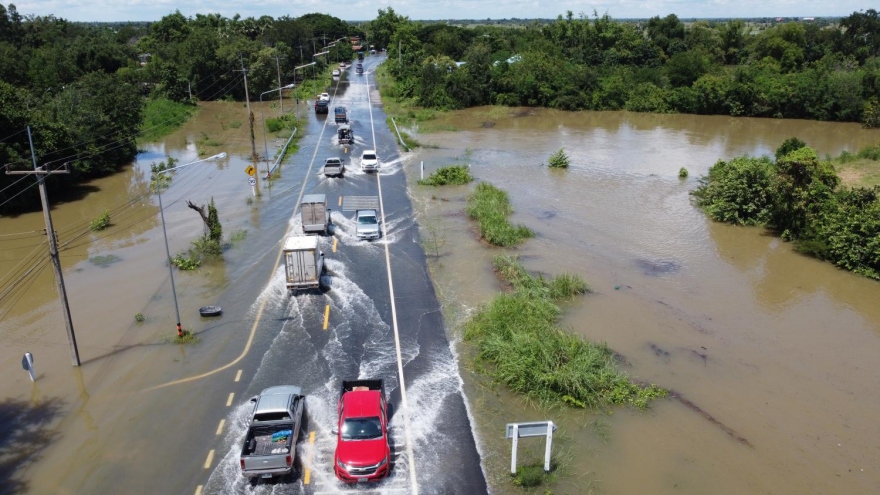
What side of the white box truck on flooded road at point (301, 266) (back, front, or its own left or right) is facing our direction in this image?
back

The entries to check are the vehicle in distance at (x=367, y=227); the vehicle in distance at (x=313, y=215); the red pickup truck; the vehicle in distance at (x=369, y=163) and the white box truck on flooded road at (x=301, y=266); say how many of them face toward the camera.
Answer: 3

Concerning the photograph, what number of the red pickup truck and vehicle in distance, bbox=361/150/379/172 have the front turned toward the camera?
2

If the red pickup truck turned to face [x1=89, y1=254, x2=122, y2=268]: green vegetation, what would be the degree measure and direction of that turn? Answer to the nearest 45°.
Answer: approximately 135° to its right

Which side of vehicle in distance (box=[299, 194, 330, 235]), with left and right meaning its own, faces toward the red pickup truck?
back

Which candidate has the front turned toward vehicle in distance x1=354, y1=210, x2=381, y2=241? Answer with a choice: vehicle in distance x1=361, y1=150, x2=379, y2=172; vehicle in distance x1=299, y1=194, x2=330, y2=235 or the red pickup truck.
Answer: vehicle in distance x1=361, y1=150, x2=379, y2=172

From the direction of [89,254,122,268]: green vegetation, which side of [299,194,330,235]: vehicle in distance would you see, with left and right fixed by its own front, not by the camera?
left

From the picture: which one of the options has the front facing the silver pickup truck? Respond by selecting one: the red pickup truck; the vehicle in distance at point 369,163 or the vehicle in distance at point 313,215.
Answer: the vehicle in distance at point 369,163

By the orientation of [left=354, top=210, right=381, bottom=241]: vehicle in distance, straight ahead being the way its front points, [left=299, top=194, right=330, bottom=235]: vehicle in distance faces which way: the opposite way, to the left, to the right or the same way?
the opposite way

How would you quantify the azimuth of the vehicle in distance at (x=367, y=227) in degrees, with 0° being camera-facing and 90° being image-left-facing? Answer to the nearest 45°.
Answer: approximately 0°

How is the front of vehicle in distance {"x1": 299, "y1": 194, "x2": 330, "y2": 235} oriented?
away from the camera

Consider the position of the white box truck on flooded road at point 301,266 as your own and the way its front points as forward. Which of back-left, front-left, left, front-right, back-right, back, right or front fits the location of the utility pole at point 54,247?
back-left

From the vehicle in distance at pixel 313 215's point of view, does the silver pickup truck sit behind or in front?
behind

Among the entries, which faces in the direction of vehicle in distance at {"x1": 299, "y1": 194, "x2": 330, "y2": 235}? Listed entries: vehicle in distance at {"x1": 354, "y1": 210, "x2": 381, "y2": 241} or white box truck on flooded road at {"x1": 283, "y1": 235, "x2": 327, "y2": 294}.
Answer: white box truck on flooded road at {"x1": 283, "y1": 235, "x2": 327, "y2": 294}

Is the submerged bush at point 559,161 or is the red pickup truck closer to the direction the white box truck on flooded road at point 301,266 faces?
the submerged bush
